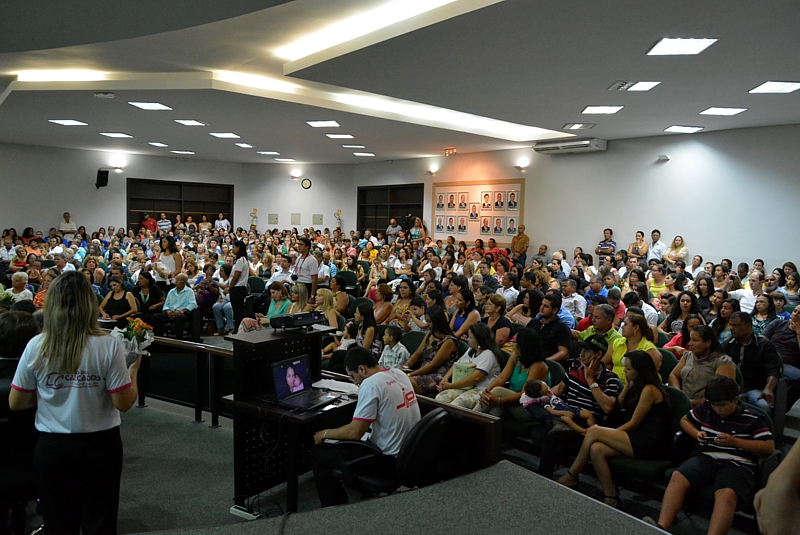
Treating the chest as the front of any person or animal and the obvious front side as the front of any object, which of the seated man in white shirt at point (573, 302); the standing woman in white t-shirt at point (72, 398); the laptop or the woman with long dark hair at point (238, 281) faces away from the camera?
the standing woman in white t-shirt

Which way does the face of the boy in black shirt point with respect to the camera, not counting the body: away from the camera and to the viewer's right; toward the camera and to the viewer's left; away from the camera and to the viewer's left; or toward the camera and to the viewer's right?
toward the camera and to the viewer's left

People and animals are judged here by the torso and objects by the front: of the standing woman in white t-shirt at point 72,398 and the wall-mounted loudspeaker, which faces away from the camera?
the standing woman in white t-shirt

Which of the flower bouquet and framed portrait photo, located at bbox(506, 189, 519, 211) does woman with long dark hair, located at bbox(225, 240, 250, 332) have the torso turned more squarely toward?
the flower bouquet

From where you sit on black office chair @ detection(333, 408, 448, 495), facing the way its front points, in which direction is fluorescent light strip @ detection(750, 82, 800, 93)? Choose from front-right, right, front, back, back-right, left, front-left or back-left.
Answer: right

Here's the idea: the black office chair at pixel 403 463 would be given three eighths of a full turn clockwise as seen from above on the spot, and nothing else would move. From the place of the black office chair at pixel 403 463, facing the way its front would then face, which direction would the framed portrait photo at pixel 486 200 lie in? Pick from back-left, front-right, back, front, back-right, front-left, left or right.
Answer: left

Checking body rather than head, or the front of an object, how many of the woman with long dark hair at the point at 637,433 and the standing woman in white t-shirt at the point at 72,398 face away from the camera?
1

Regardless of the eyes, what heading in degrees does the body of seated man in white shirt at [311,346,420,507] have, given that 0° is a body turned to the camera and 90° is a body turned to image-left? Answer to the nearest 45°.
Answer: approximately 135°

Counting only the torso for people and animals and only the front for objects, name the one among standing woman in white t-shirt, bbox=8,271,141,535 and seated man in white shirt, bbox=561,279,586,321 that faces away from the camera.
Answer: the standing woman in white t-shirt

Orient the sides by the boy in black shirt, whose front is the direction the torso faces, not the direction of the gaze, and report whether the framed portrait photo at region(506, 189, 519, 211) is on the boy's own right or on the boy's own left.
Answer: on the boy's own right

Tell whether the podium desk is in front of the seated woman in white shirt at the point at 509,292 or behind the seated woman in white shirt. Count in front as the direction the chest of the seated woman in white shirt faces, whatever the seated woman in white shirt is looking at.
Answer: in front

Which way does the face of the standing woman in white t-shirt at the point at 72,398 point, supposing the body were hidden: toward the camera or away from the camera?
away from the camera

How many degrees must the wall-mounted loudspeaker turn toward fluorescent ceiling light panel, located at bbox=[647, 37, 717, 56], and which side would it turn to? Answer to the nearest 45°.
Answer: approximately 45° to its right

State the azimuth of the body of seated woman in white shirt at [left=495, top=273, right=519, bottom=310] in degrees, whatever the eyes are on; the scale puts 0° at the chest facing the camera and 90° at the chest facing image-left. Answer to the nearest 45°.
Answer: approximately 45°
